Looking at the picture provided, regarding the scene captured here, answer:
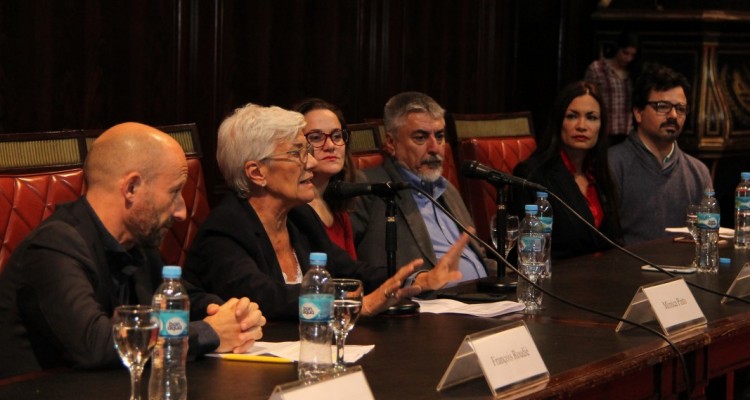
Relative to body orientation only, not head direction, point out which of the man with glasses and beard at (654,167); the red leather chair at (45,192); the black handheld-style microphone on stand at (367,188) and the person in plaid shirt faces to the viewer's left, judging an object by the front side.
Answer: the black handheld-style microphone on stand

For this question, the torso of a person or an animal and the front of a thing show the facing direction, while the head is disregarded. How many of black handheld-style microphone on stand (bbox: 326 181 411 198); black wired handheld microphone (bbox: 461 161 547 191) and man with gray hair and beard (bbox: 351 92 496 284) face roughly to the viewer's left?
2

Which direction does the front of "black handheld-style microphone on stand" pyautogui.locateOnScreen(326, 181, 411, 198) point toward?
to the viewer's left

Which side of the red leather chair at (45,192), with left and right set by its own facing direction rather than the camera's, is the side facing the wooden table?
front

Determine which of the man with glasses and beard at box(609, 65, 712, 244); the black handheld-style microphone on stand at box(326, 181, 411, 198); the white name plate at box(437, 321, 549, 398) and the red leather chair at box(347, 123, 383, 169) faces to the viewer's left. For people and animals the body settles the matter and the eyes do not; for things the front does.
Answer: the black handheld-style microphone on stand

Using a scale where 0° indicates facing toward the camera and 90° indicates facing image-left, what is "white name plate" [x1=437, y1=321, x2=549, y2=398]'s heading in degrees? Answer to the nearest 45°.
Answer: approximately 315°

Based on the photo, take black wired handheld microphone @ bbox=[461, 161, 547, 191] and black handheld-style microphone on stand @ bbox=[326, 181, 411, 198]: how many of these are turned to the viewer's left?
2

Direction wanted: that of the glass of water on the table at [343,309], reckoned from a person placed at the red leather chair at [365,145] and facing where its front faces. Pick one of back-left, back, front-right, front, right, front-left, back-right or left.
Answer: front-right

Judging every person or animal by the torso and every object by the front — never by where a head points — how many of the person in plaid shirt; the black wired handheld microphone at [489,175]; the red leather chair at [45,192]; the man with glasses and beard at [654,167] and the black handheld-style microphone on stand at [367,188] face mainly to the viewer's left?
2

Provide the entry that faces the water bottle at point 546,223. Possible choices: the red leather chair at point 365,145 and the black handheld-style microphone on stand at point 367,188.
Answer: the red leather chair

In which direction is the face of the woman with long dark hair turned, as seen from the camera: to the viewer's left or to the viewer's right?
to the viewer's left

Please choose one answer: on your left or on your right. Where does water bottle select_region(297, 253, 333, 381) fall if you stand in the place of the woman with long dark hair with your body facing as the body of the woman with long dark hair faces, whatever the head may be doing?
on your right

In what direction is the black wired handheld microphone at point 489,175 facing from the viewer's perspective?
to the viewer's left

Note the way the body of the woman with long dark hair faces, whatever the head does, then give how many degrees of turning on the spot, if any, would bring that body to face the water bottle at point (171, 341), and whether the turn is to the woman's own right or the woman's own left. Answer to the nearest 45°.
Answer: approximately 45° to the woman's own right

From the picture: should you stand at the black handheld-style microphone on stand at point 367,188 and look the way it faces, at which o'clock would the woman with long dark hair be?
The woman with long dark hair is roughly at 4 o'clock from the black handheld-style microphone on stand.
